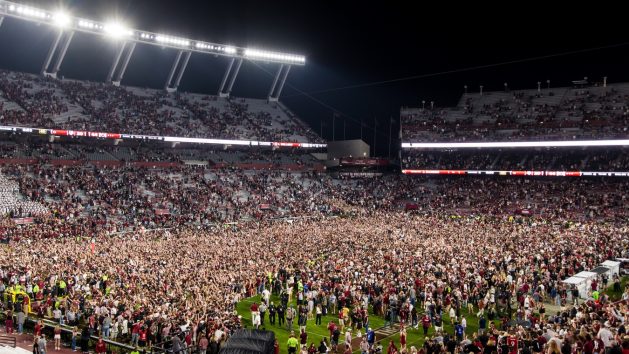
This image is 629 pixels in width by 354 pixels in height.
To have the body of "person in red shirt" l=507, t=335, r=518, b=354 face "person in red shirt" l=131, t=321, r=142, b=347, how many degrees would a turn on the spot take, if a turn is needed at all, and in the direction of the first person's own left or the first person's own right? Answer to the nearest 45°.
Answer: approximately 90° to the first person's own left

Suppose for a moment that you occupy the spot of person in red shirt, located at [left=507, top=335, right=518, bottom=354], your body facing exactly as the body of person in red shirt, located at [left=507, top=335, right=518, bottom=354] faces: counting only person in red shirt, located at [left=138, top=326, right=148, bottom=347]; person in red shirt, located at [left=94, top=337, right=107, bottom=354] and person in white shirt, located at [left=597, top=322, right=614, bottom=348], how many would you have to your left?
2

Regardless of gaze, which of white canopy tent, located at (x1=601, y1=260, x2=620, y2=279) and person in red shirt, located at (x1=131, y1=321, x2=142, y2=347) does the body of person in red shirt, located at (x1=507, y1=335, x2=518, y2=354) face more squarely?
the white canopy tent

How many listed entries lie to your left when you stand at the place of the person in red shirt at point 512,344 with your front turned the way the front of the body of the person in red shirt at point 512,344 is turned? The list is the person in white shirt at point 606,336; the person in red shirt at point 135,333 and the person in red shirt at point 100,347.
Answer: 2

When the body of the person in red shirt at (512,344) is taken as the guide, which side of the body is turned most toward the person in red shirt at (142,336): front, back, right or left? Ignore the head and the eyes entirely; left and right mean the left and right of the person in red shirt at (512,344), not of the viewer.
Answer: left

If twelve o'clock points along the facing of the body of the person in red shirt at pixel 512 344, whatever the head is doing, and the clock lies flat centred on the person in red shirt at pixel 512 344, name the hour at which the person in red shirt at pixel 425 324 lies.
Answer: the person in red shirt at pixel 425 324 is roughly at 11 o'clock from the person in red shirt at pixel 512 344.

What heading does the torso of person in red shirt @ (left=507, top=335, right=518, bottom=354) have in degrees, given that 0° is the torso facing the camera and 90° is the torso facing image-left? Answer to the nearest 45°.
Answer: approximately 180°

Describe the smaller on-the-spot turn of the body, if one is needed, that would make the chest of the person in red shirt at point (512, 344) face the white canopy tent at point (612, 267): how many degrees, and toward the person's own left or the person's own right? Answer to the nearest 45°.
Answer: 0° — they already face it
